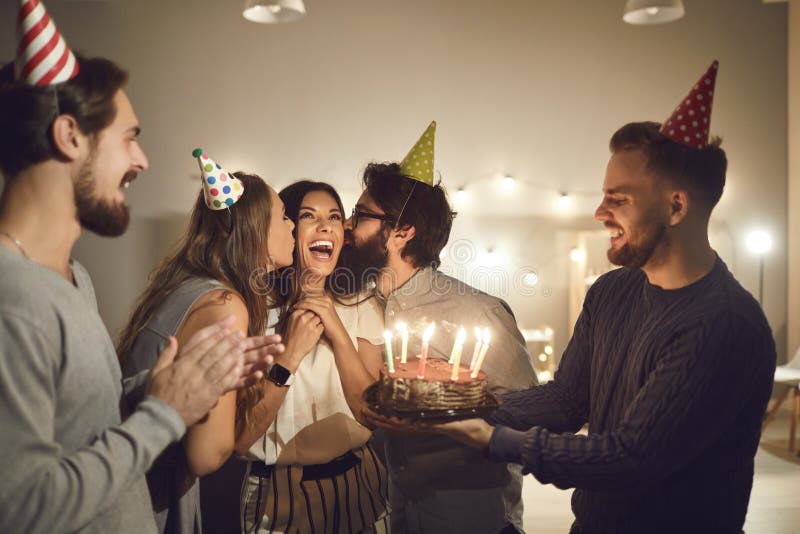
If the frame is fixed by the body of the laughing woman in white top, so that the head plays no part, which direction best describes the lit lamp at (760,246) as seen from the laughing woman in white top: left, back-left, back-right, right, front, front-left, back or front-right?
back-left

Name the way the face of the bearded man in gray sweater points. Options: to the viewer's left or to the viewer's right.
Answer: to the viewer's right

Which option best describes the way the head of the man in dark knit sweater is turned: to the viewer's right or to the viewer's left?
to the viewer's left

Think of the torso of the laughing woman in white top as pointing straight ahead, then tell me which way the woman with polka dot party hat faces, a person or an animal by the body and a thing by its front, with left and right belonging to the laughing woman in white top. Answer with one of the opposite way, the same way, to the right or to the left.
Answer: to the left

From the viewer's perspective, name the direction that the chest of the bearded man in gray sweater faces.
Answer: to the viewer's right

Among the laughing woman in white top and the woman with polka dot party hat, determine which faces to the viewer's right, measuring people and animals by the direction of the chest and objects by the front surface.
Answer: the woman with polka dot party hat

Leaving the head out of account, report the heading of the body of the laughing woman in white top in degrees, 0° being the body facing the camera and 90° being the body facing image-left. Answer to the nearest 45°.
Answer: approximately 0°

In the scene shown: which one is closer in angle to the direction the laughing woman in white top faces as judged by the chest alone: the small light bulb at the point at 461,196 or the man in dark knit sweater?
the man in dark knit sweater

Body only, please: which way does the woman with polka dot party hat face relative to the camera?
to the viewer's right

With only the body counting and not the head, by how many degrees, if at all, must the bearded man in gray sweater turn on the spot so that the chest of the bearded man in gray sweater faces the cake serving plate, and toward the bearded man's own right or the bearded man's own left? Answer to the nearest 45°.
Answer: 0° — they already face it
